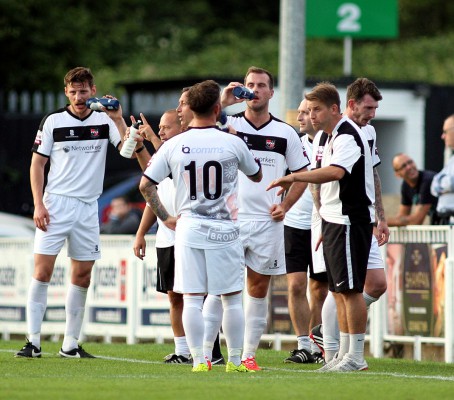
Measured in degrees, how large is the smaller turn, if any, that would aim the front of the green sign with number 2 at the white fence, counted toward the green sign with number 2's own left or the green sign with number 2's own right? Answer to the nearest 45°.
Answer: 0° — it already faces it

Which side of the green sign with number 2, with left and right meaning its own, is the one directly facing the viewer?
front

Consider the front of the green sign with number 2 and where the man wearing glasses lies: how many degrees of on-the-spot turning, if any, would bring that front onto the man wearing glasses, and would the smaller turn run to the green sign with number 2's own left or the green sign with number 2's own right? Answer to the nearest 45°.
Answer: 0° — it already faces them
